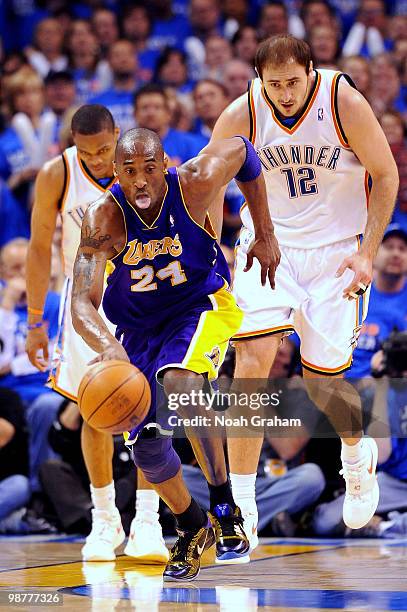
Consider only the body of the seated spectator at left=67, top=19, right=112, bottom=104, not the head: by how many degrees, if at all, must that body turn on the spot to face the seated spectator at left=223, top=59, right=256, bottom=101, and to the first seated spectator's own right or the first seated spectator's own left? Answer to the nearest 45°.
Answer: approximately 45° to the first seated spectator's own left

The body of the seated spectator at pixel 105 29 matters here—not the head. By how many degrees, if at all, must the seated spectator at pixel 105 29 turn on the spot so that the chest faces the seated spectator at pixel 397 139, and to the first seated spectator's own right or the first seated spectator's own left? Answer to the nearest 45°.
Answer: approximately 45° to the first seated spectator's own left

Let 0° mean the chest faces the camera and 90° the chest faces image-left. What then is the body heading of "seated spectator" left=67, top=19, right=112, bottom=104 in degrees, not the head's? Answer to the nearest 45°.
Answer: approximately 0°
